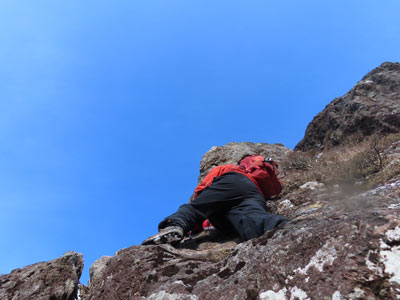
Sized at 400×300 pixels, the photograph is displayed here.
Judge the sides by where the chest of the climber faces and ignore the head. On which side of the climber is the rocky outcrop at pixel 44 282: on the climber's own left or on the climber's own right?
on the climber's own left

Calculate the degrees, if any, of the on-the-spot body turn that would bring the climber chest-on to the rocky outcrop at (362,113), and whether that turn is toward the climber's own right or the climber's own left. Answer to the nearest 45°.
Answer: approximately 45° to the climber's own right

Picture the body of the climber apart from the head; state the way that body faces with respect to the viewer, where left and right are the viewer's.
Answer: facing away from the viewer

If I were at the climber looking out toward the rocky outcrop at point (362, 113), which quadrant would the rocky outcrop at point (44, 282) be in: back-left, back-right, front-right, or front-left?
back-left
